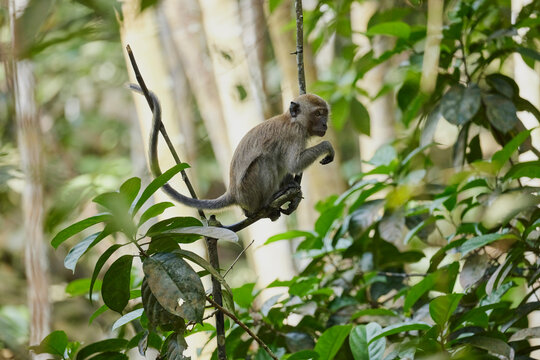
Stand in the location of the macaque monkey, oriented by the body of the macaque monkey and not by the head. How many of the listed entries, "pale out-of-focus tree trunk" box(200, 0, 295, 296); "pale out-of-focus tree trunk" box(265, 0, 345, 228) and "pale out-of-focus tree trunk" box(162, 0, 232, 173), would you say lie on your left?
3

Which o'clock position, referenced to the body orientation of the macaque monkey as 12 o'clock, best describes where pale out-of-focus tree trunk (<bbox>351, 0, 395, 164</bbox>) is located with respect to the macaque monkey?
The pale out-of-focus tree trunk is roughly at 10 o'clock from the macaque monkey.

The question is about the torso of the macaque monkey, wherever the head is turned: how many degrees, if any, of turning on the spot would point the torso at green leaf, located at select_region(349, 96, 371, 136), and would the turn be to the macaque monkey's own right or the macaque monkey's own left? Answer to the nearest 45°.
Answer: approximately 45° to the macaque monkey's own left

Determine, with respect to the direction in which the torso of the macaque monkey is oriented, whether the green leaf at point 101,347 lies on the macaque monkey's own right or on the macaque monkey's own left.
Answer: on the macaque monkey's own right

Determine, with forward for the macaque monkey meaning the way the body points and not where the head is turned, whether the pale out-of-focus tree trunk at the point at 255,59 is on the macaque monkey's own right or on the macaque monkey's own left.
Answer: on the macaque monkey's own left

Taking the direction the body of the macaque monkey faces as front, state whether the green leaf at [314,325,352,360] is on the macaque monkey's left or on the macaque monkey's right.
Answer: on the macaque monkey's right

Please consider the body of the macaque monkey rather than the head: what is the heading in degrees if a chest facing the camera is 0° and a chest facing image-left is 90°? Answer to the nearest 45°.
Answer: approximately 270°

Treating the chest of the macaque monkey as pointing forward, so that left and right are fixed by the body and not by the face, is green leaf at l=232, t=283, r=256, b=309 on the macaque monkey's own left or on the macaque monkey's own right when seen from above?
on the macaque monkey's own right
